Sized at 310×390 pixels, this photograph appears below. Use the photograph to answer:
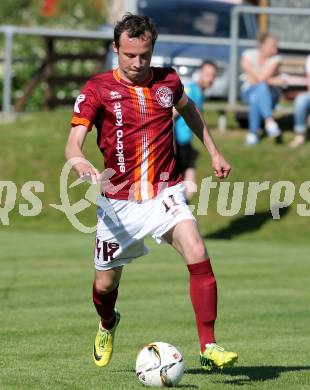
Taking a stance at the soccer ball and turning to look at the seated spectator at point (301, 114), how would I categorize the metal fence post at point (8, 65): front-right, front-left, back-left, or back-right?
front-left

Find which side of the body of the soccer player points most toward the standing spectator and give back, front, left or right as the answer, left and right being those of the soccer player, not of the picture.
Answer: back

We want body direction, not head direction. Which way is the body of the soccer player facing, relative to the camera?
toward the camera

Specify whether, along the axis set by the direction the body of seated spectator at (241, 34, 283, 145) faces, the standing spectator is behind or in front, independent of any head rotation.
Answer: in front

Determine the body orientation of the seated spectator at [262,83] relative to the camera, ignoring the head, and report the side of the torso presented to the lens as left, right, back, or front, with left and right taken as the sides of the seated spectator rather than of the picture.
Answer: front

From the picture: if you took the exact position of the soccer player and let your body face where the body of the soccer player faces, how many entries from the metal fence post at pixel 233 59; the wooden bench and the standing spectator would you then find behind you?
3

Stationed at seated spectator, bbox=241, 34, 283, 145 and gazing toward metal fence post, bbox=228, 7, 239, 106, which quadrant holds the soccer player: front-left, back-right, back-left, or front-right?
back-left

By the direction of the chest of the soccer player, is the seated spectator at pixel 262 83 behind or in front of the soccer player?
behind

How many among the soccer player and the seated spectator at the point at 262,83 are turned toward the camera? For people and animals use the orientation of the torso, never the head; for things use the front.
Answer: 2

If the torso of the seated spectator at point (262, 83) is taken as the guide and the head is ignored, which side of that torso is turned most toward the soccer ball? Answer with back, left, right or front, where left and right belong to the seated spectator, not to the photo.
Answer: front

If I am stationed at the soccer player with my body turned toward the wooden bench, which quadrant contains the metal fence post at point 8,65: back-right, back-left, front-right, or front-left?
front-left

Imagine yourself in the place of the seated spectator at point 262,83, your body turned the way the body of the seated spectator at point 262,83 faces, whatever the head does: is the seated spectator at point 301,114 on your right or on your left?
on your left

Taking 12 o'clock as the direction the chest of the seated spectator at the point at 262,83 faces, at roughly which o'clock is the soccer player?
The soccer player is roughly at 12 o'clock from the seated spectator.
